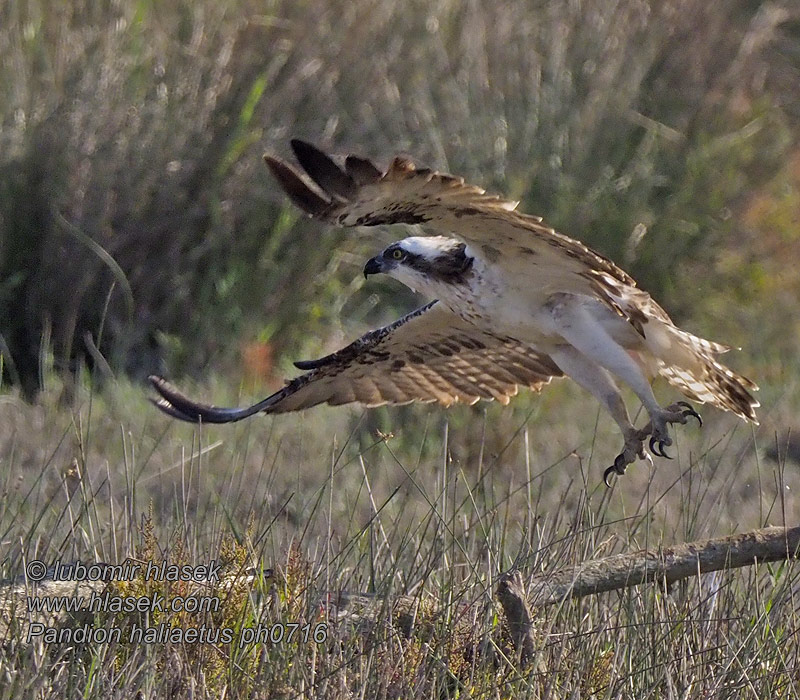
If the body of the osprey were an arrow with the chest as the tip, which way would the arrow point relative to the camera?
to the viewer's left
